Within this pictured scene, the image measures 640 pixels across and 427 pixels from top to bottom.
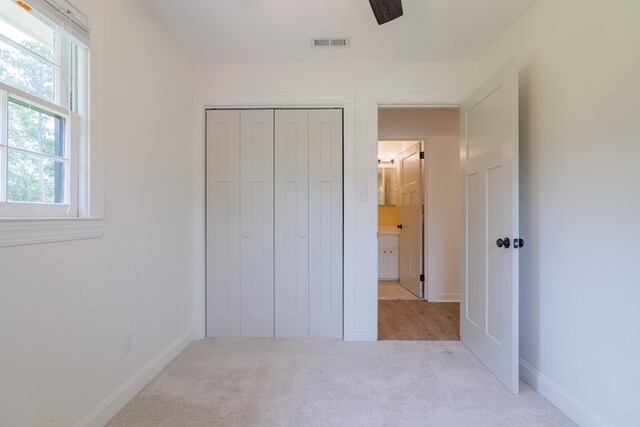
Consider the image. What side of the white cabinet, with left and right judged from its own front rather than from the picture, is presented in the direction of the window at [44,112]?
front

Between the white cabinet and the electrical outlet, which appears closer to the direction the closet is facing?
the electrical outlet

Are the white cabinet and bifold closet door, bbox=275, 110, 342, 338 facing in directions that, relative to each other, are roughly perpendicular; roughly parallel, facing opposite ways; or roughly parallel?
roughly parallel

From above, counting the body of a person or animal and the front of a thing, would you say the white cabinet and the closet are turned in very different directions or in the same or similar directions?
same or similar directions

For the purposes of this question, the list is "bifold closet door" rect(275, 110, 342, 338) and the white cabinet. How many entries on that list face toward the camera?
2

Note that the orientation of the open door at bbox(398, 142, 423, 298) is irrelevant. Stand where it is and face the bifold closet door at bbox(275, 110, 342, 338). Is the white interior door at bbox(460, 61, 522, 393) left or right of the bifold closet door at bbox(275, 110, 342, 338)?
left

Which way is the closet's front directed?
toward the camera

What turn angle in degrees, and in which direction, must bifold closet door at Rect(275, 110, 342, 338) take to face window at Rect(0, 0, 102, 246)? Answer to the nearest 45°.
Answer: approximately 45° to its right

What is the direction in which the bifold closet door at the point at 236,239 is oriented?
toward the camera

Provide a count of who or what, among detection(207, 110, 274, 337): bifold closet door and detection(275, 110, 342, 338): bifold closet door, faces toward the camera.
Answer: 2

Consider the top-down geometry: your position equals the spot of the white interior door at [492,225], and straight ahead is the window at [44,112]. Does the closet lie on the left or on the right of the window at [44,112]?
right

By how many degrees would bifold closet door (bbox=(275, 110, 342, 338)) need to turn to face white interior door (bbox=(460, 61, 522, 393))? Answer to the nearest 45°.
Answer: approximately 45° to its left

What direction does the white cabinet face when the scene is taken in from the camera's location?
facing the viewer

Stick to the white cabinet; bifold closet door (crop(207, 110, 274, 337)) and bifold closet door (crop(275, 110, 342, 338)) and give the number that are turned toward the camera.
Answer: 3
